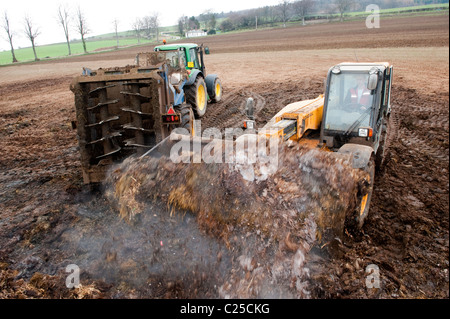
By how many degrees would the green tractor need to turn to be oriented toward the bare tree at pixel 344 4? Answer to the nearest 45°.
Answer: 0° — it already faces it

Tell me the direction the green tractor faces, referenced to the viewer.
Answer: facing away from the viewer and to the right of the viewer

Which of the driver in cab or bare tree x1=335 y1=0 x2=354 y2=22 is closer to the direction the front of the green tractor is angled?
the bare tree

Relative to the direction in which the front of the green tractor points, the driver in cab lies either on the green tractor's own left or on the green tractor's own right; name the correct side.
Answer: on the green tractor's own right

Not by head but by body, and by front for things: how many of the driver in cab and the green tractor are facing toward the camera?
1

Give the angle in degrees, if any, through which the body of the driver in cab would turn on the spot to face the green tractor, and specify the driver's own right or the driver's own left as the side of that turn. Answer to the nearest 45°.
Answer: approximately 135° to the driver's own right

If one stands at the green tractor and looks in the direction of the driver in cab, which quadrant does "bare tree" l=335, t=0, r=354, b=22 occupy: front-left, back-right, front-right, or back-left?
back-left

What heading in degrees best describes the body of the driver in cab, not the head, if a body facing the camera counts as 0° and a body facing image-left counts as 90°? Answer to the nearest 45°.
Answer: approximately 0°

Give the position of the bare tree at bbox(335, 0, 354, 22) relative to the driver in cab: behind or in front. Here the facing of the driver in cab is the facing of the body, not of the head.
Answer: behind

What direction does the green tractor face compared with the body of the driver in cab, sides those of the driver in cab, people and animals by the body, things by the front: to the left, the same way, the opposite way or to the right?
the opposite way

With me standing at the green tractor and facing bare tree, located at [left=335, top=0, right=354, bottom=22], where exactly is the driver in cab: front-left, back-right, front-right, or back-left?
back-right
